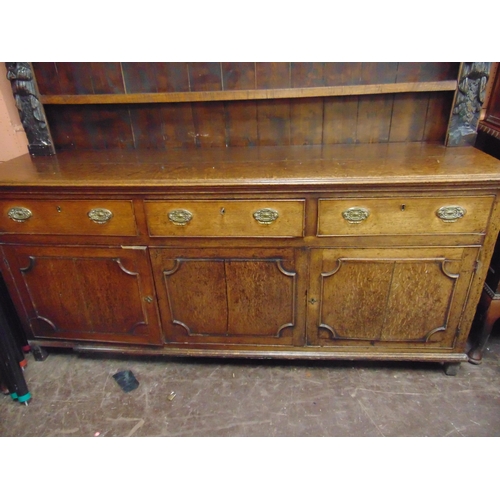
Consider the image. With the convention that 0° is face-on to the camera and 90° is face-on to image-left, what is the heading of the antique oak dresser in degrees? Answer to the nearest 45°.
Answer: approximately 0°

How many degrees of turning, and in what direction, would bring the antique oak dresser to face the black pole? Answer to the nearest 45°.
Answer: approximately 90° to its right
